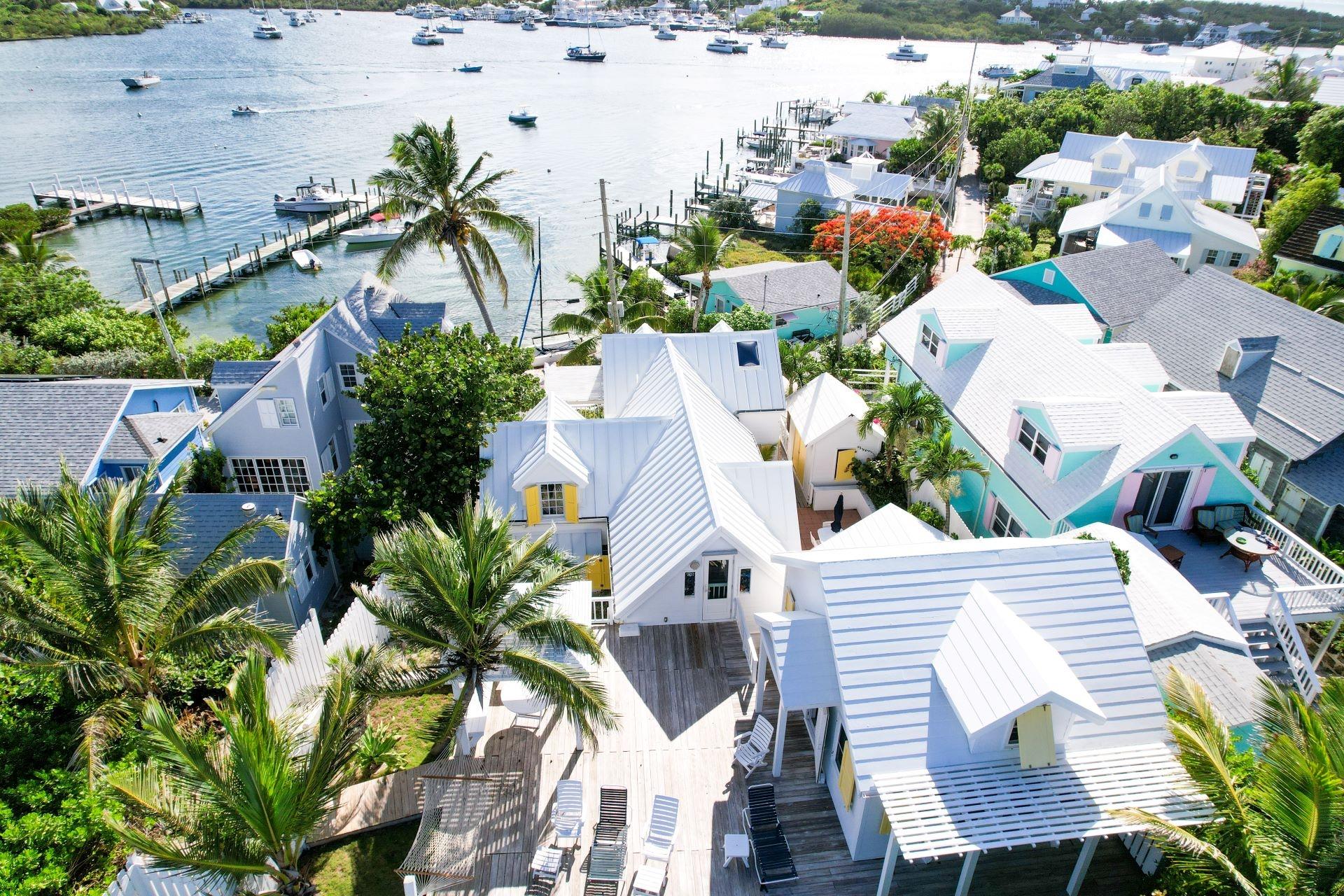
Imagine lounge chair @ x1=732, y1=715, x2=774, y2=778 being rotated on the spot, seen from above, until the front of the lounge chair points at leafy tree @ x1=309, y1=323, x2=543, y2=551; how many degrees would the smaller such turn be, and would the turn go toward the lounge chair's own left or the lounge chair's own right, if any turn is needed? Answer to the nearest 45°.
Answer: approximately 90° to the lounge chair's own right

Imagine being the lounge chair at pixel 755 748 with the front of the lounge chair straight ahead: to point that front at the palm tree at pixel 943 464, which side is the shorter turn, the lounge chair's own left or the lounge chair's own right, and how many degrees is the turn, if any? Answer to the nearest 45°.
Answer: approximately 180°

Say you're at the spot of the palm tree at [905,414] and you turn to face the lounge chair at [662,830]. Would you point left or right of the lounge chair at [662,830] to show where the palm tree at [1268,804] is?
left

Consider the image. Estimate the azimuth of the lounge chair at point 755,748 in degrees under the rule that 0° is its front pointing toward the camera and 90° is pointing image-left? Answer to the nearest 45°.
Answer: approximately 45°

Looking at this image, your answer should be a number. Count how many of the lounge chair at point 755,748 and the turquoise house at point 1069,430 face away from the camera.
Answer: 0

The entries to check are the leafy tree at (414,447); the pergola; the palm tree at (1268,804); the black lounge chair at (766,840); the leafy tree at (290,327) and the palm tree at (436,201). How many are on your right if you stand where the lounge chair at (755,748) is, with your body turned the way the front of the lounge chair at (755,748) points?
3

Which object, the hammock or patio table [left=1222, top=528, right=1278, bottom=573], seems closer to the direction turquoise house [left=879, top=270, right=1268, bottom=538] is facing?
the hammock

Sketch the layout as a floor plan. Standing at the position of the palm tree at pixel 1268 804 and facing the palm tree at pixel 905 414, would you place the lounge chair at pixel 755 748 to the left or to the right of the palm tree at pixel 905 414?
left
